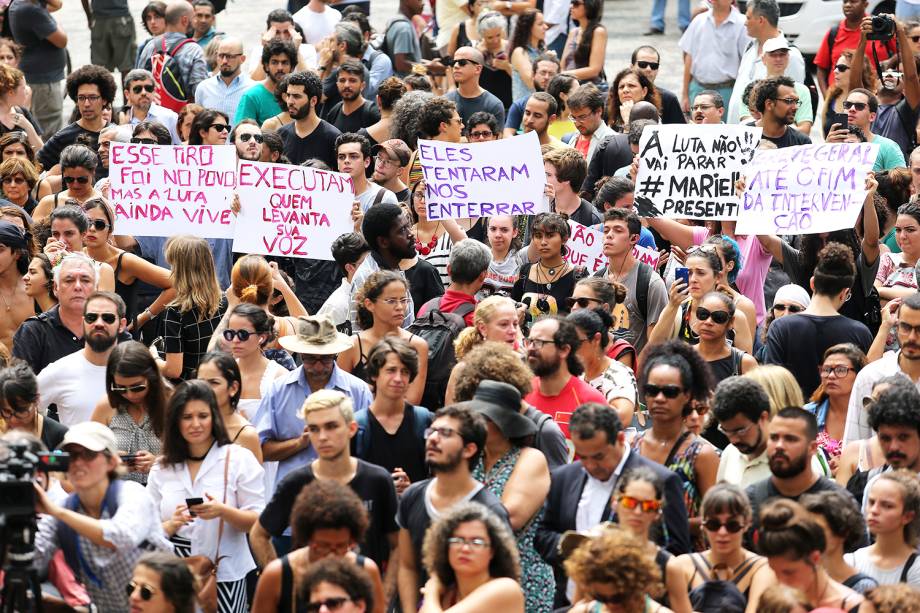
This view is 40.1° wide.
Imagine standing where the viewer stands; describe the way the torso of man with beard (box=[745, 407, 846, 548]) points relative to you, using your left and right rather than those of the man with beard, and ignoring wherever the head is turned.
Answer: facing the viewer and to the left of the viewer

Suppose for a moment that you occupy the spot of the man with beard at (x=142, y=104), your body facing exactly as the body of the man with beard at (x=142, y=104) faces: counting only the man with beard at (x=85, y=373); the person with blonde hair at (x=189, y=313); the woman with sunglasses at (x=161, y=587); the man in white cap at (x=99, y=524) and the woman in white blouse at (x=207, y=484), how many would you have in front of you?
5

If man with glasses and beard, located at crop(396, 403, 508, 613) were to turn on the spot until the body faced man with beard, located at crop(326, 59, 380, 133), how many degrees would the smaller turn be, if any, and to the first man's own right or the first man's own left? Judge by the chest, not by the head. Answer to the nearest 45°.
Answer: approximately 135° to the first man's own right

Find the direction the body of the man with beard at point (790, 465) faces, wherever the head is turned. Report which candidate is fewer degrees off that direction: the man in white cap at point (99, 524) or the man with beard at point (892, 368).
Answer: the man in white cap

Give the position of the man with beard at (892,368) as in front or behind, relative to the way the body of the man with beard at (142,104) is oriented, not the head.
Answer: in front

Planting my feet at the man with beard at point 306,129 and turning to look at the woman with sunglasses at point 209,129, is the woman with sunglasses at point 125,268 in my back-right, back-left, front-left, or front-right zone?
front-left

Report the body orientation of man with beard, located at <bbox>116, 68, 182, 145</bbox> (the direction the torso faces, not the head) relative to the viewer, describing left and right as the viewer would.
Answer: facing the viewer

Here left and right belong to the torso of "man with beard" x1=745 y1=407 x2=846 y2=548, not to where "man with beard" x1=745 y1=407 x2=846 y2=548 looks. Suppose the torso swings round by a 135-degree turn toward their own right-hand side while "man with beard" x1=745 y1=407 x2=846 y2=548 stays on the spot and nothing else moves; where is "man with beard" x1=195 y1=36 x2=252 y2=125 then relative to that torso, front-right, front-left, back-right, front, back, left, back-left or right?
front-left

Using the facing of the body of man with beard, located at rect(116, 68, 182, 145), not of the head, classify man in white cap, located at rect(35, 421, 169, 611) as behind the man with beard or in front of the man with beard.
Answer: in front

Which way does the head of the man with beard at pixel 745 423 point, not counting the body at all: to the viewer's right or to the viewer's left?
to the viewer's left

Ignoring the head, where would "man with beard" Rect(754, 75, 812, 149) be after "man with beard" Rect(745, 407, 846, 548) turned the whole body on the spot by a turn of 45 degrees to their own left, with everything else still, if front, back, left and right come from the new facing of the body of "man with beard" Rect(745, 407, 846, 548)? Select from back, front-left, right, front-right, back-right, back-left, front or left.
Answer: back

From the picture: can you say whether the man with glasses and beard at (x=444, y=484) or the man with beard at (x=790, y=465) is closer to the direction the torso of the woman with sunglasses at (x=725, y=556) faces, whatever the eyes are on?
the man with glasses and beard

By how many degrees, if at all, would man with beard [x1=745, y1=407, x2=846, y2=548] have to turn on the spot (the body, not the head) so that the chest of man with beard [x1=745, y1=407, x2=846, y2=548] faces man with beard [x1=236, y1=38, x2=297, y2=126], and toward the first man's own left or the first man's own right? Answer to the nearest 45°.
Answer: approximately 90° to the first man's own right

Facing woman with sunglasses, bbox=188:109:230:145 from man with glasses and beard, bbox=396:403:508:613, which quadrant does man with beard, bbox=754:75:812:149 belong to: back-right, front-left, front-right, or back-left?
front-right

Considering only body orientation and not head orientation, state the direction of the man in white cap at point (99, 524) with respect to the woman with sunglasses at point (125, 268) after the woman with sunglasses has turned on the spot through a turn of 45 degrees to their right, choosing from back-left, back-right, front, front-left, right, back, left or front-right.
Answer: left
